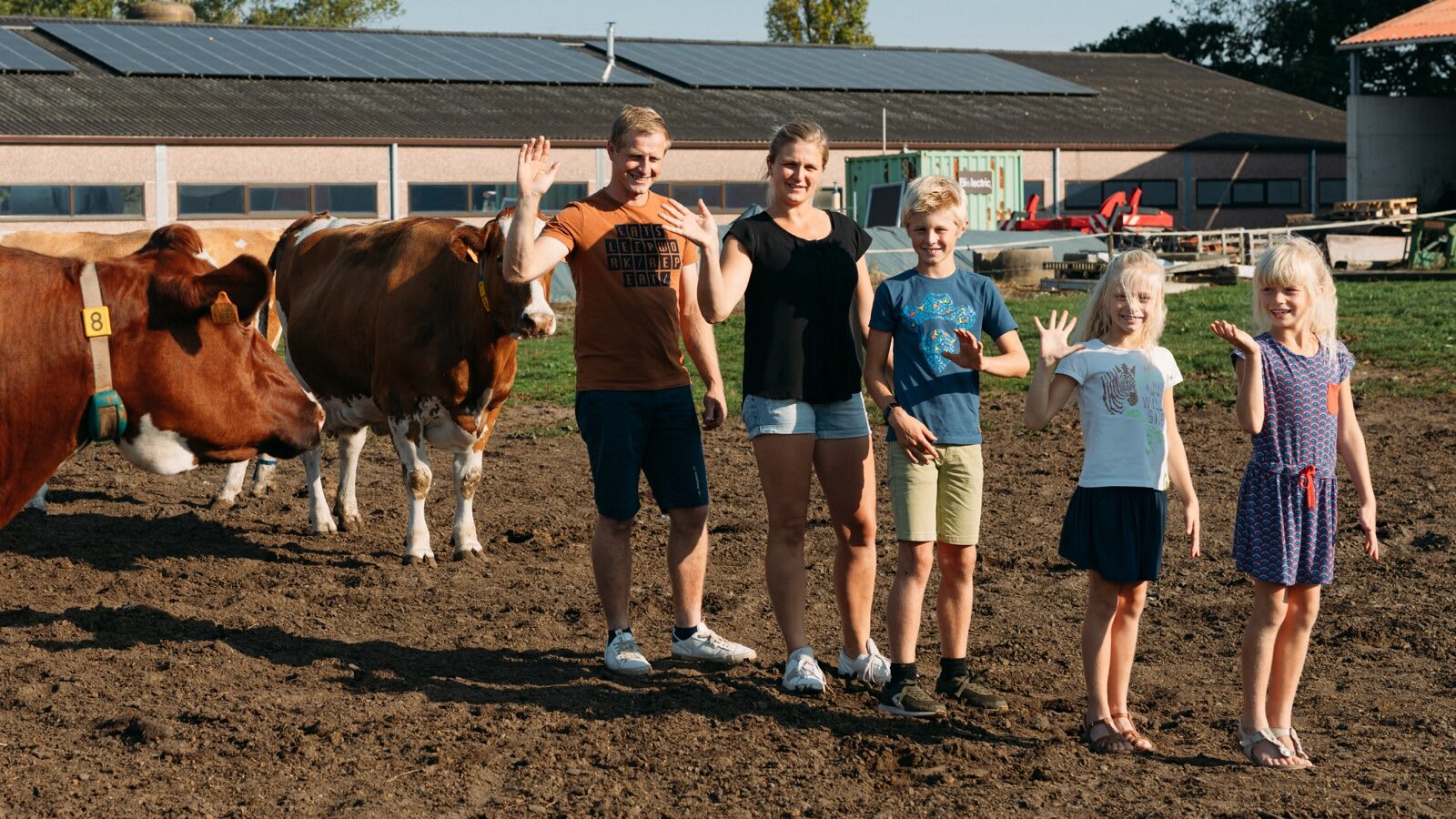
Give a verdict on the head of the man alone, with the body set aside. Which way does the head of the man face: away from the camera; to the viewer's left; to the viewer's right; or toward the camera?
toward the camera

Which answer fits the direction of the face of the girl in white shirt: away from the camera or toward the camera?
toward the camera

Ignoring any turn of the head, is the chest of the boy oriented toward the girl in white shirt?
no

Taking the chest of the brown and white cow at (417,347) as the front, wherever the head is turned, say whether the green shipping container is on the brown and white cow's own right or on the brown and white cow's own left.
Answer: on the brown and white cow's own left

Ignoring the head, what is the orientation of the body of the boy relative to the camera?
toward the camera

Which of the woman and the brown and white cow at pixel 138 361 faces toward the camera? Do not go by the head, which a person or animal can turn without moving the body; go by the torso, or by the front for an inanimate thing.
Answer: the woman

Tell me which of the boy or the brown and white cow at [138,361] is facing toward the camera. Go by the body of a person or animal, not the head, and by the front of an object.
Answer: the boy

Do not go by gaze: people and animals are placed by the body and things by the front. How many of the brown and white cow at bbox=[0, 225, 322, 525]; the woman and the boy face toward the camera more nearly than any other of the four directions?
2

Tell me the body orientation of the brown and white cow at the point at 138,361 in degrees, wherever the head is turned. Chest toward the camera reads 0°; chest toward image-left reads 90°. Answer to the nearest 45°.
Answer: approximately 270°

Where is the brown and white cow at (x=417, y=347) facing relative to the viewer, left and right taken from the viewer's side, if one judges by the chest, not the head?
facing the viewer and to the right of the viewer

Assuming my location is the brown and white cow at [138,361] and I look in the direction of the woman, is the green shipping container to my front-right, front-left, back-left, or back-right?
front-left

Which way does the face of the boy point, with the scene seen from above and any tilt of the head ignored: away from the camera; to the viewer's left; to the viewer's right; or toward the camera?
toward the camera

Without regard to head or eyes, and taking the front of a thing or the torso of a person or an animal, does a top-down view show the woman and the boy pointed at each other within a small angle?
no

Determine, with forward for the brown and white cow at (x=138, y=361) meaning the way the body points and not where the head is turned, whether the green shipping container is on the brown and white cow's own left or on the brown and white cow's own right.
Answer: on the brown and white cow's own left

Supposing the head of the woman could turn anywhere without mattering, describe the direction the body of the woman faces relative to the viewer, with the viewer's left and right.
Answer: facing the viewer

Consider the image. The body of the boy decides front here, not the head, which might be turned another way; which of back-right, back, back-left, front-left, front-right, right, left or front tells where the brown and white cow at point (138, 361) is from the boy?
front-right

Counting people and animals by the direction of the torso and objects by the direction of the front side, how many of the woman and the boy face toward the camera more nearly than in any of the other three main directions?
2

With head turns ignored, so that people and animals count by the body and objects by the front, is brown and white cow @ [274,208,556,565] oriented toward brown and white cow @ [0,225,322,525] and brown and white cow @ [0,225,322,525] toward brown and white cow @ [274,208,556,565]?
no
